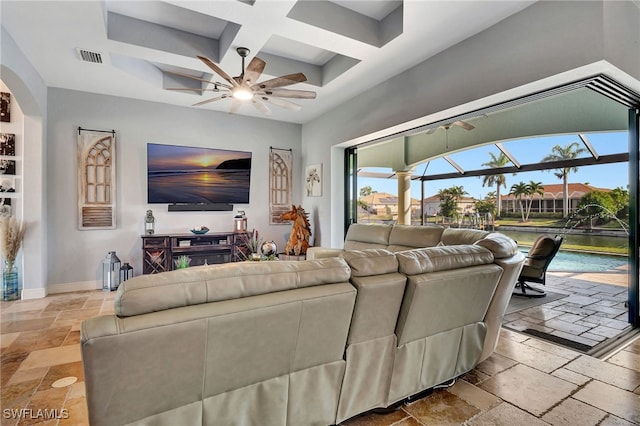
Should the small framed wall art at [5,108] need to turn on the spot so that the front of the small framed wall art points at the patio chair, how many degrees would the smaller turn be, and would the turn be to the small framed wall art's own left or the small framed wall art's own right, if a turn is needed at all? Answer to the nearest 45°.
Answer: approximately 45° to the small framed wall art's own left

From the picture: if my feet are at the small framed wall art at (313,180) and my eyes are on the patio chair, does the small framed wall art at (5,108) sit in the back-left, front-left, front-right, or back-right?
back-right

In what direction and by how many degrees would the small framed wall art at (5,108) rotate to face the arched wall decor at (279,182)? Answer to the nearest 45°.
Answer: approximately 90° to its left

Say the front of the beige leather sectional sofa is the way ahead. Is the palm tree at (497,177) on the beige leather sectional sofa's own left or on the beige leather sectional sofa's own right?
on the beige leather sectional sofa's own right

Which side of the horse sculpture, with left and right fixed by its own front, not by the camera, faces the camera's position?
left

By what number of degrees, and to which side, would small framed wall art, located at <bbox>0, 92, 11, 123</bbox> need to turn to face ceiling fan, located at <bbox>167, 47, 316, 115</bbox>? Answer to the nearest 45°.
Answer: approximately 45° to its left

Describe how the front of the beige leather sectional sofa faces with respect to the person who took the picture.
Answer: facing away from the viewer and to the left of the viewer

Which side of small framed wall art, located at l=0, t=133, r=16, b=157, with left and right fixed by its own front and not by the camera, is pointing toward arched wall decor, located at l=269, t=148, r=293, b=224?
left

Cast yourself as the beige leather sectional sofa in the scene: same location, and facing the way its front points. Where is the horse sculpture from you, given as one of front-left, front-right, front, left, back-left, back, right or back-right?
front-right

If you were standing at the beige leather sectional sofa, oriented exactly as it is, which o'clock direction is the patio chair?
The patio chair is roughly at 3 o'clock from the beige leather sectional sofa.
